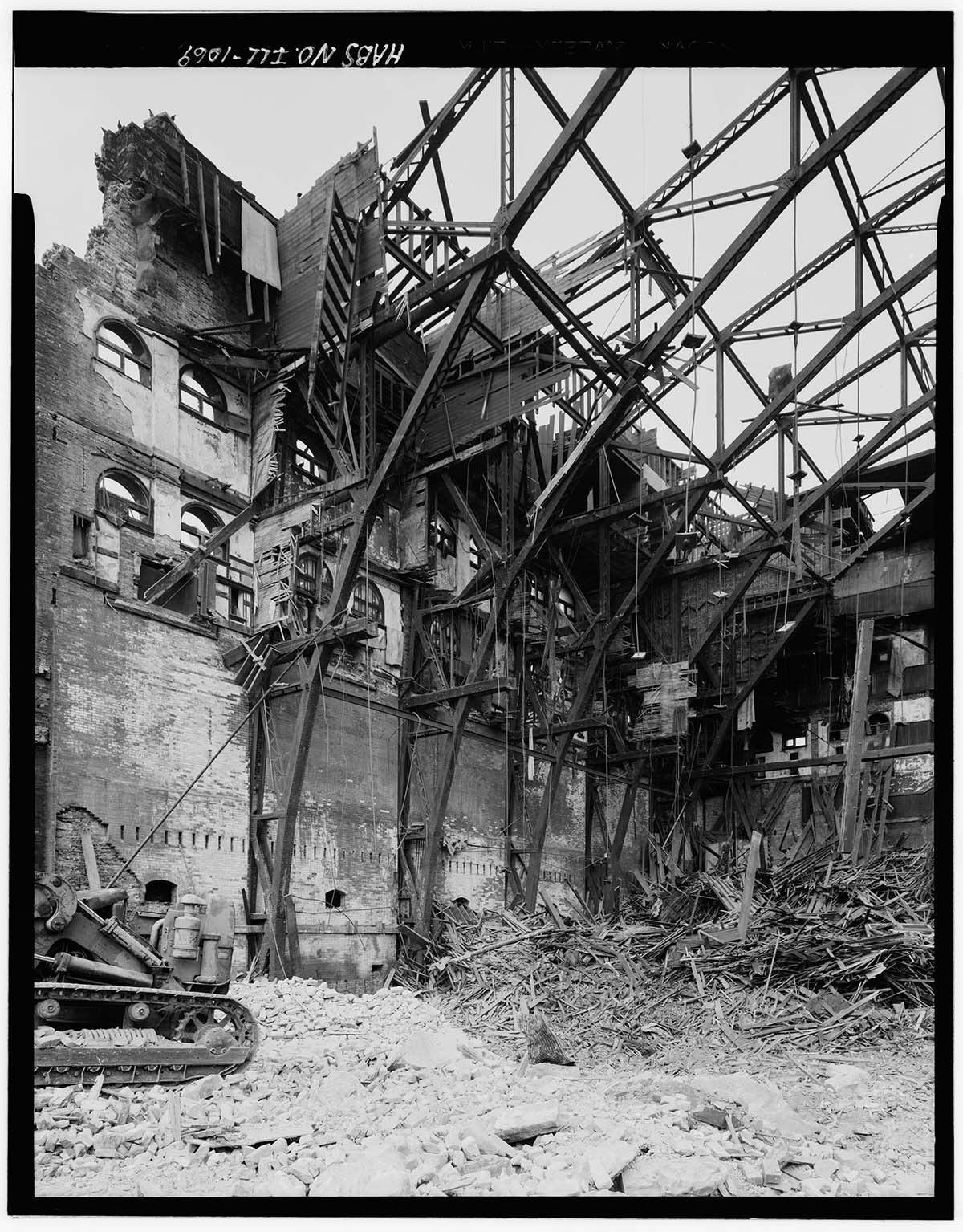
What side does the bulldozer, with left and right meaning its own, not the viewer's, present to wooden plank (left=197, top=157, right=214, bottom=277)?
right

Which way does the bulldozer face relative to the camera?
to the viewer's left

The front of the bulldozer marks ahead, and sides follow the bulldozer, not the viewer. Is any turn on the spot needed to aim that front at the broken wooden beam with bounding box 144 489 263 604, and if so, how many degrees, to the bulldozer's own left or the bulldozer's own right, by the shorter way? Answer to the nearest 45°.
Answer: approximately 90° to the bulldozer's own right

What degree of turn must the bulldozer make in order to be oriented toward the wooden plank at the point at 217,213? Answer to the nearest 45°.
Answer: approximately 90° to its right

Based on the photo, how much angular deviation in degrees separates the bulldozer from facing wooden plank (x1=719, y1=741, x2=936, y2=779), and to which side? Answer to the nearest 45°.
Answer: approximately 135° to its right
